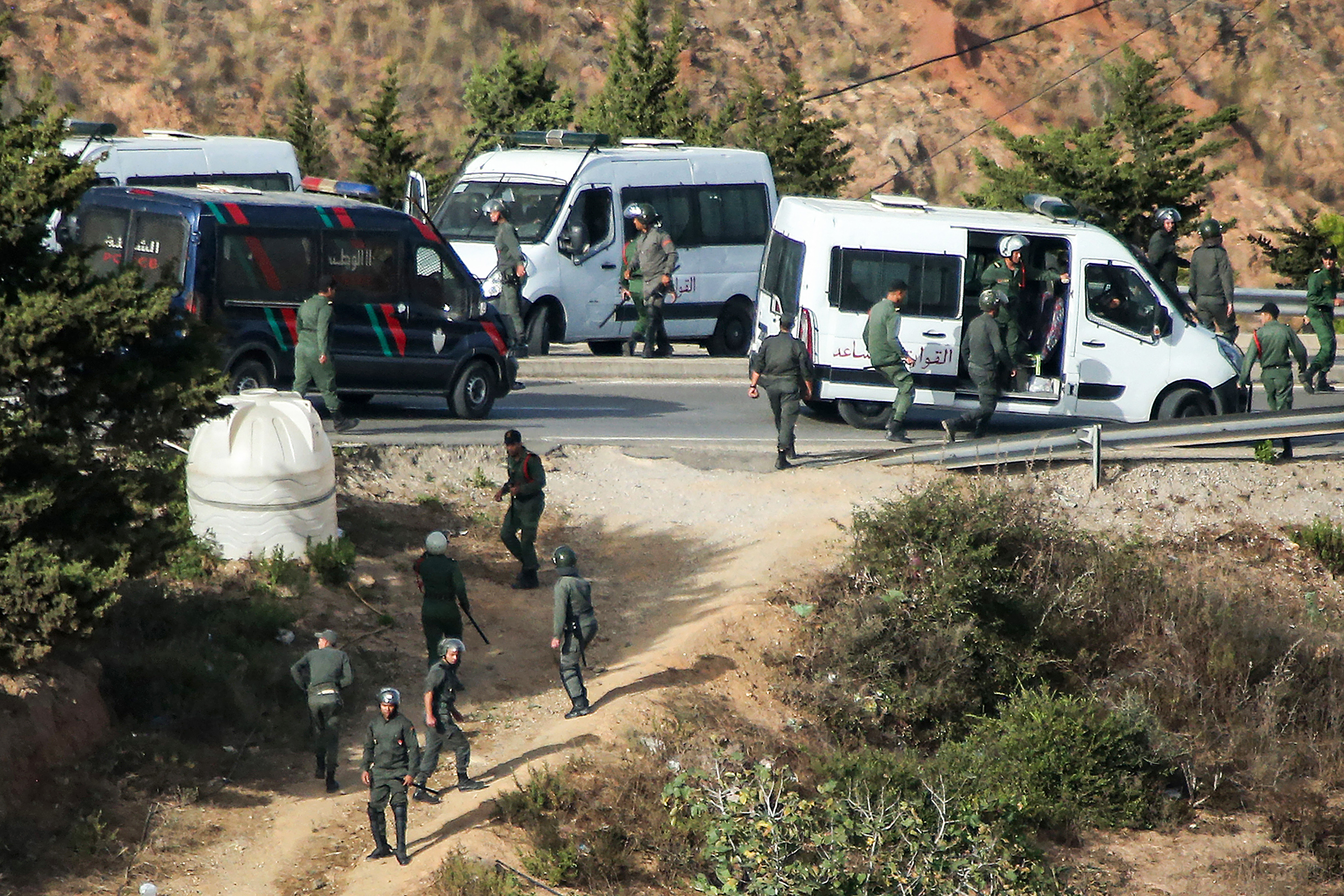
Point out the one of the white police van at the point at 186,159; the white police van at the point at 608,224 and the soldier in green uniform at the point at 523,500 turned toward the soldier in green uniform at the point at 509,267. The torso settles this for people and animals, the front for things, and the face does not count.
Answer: the white police van at the point at 608,224

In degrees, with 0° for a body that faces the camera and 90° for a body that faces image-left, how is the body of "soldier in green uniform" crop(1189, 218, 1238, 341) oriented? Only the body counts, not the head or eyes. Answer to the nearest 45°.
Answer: approximately 180°

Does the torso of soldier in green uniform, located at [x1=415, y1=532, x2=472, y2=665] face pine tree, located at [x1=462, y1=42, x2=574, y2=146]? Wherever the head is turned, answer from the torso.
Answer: yes

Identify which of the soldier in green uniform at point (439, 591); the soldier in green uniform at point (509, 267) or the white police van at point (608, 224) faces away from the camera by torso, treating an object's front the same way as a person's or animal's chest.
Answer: the soldier in green uniform at point (439, 591)

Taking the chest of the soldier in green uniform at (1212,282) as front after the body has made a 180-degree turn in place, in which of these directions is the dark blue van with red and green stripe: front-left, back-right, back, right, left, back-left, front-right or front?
front-right

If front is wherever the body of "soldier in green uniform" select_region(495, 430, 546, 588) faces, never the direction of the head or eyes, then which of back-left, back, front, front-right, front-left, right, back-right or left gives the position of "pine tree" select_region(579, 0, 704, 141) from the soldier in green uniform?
back-right

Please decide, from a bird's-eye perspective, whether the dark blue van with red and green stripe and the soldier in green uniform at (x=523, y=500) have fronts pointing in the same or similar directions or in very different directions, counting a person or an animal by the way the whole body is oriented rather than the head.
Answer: very different directions

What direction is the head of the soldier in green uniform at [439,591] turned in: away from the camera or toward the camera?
away from the camera

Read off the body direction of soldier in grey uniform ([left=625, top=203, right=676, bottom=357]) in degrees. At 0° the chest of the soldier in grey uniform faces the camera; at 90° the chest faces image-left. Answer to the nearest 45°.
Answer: approximately 45°

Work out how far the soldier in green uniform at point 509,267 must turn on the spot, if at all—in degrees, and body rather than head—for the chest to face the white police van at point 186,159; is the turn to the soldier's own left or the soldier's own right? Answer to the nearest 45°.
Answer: approximately 45° to the soldier's own right
